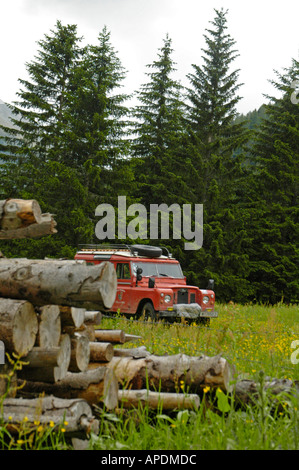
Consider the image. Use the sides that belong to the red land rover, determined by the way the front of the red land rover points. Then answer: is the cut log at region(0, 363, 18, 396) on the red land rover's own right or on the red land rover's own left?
on the red land rover's own right

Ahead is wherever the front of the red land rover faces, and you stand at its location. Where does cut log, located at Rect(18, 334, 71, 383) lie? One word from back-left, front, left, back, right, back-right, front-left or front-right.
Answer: front-right

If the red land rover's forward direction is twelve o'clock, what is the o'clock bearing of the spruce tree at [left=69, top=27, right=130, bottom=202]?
The spruce tree is roughly at 7 o'clock from the red land rover.

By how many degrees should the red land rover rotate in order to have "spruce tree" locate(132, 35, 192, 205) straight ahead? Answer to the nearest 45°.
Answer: approximately 135° to its left

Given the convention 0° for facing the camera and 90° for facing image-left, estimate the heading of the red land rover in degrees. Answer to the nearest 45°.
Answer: approximately 315°

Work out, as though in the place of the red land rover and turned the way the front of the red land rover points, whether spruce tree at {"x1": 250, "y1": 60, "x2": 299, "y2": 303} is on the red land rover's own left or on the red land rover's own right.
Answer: on the red land rover's own left

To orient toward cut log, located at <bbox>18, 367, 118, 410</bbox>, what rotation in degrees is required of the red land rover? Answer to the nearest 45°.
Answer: approximately 45° to its right

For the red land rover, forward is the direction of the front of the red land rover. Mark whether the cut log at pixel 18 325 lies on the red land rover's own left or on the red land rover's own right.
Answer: on the red land rover's own right

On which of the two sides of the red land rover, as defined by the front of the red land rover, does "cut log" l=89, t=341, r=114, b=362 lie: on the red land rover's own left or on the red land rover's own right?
on the red land rover's own right

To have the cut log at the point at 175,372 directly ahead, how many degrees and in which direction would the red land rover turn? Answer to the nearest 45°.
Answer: approximately 45° to its right

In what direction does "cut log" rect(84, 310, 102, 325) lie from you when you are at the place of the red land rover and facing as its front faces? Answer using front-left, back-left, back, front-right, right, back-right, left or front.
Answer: front-right
